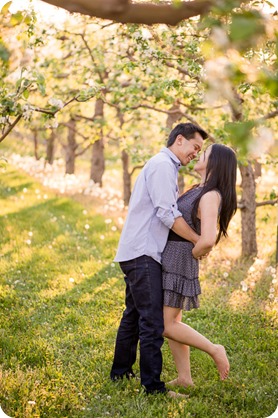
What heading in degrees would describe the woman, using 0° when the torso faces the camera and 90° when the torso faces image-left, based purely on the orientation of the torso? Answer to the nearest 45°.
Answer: approximately 90°

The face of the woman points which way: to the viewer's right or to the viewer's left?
to the viewer's left

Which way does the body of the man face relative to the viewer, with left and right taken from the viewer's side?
facing to the right of the viewer

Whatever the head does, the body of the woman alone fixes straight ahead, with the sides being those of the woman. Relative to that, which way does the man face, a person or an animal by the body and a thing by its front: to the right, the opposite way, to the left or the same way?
the opposite way

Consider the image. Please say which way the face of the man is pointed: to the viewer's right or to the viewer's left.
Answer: to the viewer's right
